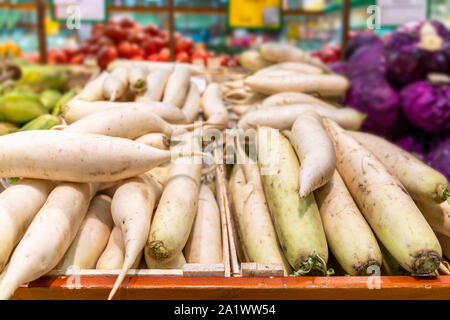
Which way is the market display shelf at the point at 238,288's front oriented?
toward the camera

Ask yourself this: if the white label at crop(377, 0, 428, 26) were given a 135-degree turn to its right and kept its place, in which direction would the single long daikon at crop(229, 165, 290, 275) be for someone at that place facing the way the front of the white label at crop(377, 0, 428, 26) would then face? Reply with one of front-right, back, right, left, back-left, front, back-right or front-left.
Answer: back-left

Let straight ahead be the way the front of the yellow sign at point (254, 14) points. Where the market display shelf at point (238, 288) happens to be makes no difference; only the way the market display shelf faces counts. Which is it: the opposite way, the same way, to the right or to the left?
the same way

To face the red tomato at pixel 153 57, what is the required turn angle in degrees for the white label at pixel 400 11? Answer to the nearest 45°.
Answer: approximately 90° to its right

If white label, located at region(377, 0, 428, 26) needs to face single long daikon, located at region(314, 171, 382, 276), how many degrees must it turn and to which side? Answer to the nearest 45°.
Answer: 0° — it already faces it

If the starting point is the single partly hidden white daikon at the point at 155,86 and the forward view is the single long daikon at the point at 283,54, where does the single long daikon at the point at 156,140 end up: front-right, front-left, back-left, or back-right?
back-right

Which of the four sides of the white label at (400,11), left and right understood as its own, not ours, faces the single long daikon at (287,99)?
front

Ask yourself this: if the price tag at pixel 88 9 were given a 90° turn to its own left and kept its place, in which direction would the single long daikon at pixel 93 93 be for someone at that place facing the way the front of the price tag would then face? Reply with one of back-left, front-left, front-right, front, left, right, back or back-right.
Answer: right

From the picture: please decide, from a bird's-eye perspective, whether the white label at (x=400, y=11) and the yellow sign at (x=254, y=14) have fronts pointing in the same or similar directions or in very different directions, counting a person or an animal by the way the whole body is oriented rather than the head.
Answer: same or similar directions

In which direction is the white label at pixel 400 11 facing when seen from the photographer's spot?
facing the viewer

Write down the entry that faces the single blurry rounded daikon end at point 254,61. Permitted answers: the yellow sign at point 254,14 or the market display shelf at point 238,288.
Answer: the yellow sign

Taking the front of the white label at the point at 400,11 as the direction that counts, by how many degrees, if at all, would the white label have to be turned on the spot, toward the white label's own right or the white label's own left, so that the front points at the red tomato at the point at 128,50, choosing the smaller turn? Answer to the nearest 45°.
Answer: approximately 90° to the white label's own right

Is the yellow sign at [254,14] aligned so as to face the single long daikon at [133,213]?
yes

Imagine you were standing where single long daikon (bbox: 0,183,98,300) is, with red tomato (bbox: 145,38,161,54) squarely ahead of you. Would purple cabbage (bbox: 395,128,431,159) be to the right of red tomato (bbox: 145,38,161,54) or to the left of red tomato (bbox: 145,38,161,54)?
right

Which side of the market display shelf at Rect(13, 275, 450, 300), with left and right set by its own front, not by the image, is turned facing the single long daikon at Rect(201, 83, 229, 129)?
back
